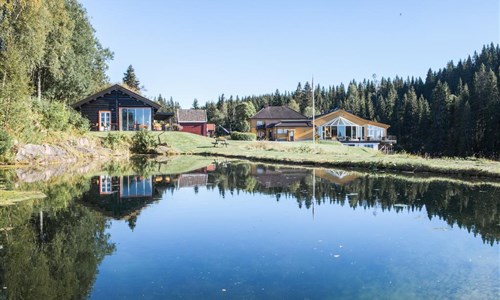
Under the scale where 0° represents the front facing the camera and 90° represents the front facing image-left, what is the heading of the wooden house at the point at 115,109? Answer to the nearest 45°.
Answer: approximately 0°

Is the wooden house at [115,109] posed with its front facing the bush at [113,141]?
yes

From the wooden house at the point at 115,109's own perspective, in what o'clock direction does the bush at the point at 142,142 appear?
The bush is roughly at 11 o'clock from the wooden house.

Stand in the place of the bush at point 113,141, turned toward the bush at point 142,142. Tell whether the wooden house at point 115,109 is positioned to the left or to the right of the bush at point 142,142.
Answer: left

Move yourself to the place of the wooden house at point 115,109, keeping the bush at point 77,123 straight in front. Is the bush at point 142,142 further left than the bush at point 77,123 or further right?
left
